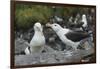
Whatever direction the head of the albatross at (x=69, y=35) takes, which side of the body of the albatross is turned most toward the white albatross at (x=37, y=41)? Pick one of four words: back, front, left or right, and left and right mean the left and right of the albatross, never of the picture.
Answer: front
